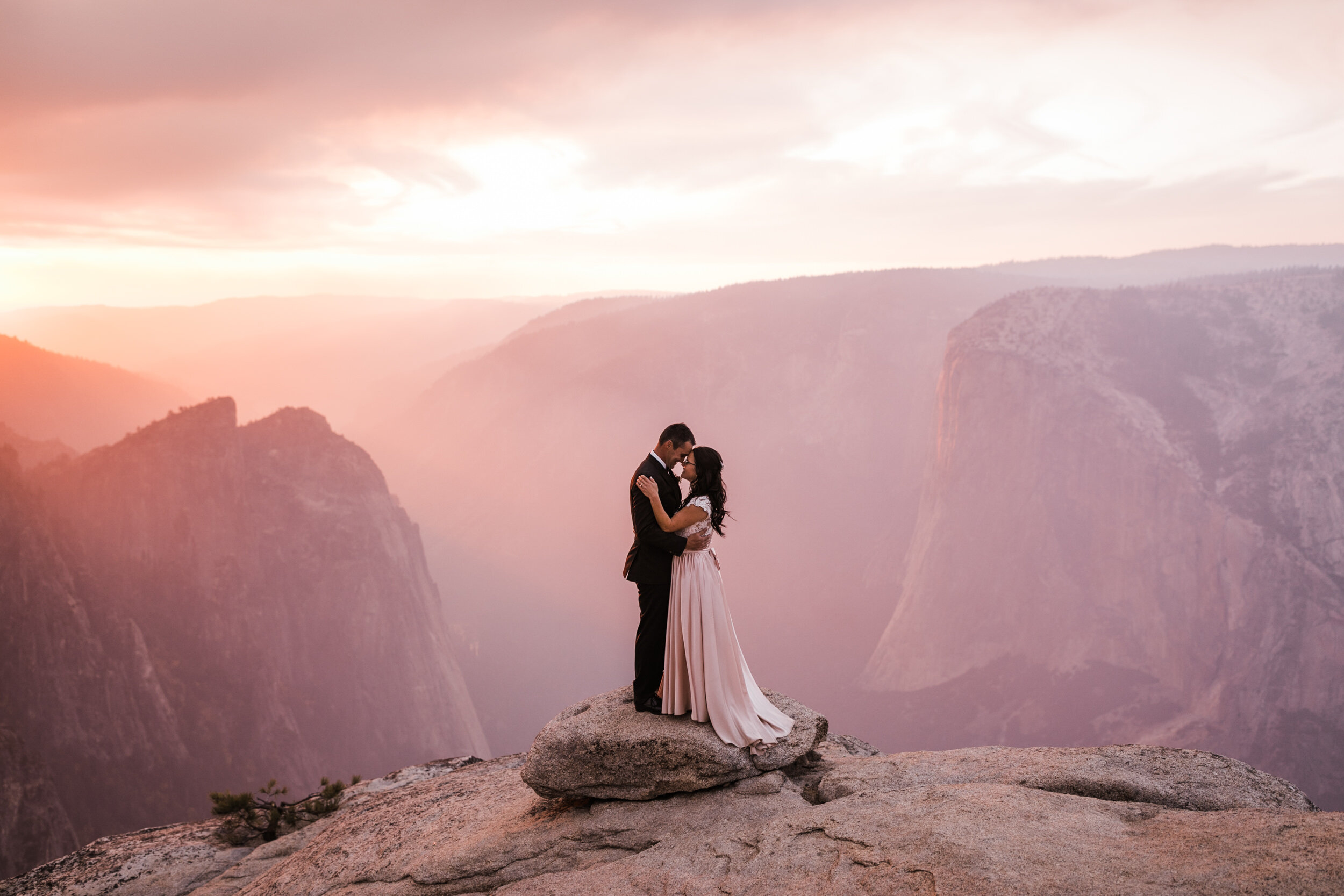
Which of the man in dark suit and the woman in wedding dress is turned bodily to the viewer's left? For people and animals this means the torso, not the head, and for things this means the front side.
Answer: the woman in wedding dress

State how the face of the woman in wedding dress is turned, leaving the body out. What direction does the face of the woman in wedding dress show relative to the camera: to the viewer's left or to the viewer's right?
to the viewer's left

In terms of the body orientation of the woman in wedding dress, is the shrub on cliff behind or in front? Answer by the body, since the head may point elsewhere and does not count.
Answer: in front

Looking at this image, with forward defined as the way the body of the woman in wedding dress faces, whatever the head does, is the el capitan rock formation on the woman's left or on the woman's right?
on the woman's right

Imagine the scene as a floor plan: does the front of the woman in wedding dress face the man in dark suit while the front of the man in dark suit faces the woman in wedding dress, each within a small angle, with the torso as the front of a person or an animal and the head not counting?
yes

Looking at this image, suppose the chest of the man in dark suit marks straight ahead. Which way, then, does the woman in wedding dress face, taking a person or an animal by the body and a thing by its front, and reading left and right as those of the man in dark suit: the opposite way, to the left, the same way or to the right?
the opposite way

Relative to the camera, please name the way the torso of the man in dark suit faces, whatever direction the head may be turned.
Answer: to the viewer's right

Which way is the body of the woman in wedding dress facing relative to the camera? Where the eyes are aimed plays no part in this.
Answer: to the viewer's left

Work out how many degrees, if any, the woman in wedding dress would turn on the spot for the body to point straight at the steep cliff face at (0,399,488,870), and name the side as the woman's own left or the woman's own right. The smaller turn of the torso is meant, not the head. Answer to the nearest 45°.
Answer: approximately 45° to the woman's own right

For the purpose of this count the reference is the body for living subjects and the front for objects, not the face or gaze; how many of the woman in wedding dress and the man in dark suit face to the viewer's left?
1
